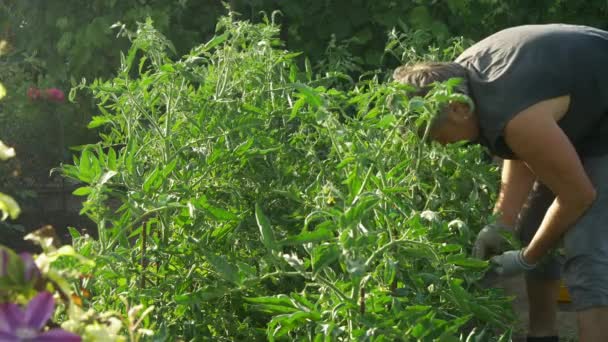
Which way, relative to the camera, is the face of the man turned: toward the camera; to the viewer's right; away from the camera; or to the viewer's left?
to the viewer's left

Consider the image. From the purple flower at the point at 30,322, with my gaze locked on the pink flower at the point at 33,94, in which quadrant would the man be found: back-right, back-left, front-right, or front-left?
front-right

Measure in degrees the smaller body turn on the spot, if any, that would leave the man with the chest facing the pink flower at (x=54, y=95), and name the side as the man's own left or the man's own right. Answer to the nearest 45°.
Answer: approximately 45° to the man's own right

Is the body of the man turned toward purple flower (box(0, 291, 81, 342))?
no

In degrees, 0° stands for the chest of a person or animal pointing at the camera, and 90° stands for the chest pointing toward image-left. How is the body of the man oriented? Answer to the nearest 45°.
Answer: approximately 90°

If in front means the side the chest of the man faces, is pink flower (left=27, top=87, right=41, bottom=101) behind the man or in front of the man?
in front

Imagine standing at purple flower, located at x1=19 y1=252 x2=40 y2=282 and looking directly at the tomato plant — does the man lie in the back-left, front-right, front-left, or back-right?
front-right
